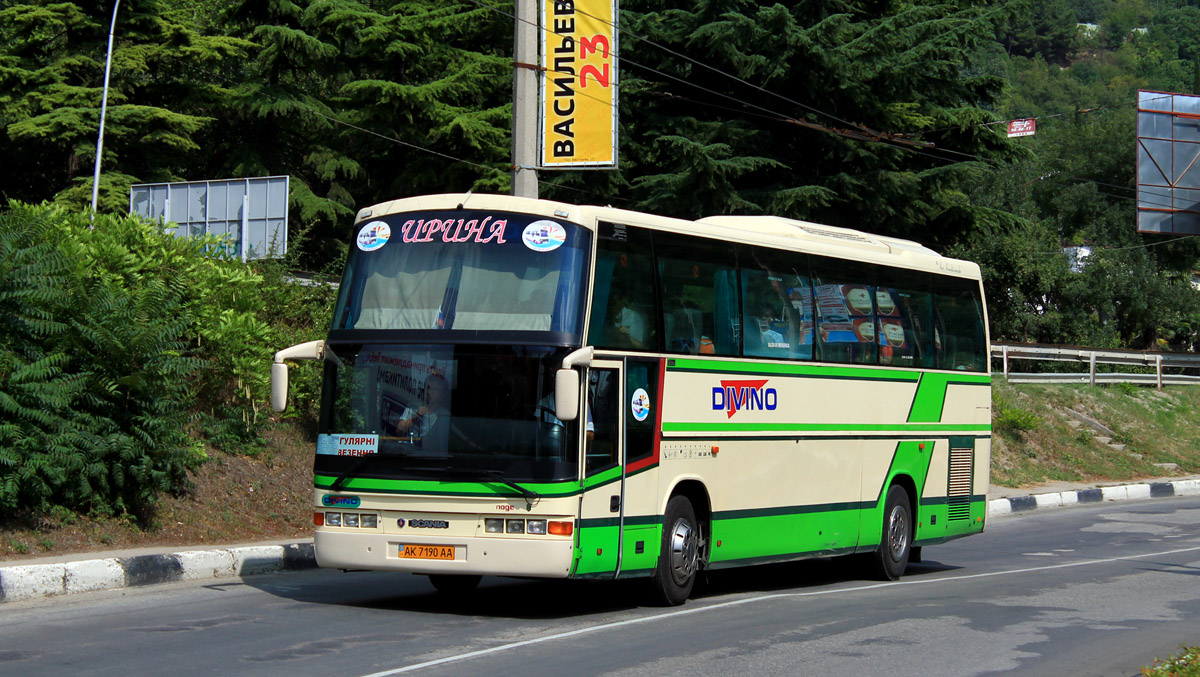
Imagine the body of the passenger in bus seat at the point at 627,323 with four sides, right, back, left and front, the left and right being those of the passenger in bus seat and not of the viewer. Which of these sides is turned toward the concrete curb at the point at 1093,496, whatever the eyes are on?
back

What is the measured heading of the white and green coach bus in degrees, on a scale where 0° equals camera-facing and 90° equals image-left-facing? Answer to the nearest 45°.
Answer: approximately 45°

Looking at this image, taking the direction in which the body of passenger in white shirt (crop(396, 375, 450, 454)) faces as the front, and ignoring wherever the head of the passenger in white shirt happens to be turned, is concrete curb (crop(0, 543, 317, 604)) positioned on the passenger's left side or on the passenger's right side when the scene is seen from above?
on the passenger's right side

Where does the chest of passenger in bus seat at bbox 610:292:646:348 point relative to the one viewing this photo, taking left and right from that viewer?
facing the viewer and to the left of the viewer

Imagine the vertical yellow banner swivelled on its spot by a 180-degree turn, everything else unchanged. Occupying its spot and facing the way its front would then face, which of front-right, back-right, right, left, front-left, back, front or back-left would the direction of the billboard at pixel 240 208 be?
front-left

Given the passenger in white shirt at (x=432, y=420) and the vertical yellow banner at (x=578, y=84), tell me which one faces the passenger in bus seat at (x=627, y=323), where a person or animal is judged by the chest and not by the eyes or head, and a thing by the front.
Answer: the vertical yellow banner

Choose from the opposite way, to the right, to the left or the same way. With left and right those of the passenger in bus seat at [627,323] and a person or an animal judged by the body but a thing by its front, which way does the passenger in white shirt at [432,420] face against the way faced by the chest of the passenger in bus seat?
the same way

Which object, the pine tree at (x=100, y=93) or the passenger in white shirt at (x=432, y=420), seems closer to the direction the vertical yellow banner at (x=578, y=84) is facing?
the passenger in white shirt

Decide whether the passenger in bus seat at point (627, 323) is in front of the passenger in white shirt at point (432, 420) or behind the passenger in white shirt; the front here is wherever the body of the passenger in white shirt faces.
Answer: behind

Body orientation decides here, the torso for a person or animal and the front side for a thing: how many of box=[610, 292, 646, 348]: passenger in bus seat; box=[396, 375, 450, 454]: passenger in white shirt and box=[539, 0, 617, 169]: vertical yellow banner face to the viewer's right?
0

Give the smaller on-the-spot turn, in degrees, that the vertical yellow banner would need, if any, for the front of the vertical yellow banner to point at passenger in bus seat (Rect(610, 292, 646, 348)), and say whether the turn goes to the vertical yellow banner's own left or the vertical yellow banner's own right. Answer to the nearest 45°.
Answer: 0° — it already faces them

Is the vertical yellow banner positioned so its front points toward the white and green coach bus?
yes

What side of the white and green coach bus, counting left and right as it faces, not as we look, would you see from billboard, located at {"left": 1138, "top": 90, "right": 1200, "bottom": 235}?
back

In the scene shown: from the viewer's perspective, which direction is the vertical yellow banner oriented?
toward the camera
